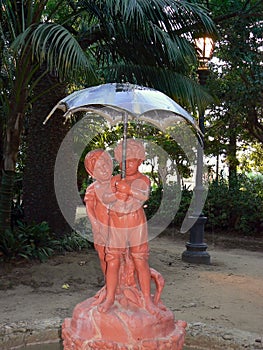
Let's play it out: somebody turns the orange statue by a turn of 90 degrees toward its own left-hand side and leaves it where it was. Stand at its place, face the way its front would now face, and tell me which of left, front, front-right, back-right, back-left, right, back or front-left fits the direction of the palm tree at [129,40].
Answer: left

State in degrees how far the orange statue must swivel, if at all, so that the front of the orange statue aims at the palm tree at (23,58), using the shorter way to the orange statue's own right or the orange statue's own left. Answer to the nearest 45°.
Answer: approximately 135° to the orange statue's own right

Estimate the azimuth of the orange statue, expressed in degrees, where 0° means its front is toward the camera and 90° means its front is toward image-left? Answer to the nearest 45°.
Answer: approximately 0°

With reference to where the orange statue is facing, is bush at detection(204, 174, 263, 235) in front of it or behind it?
behind
